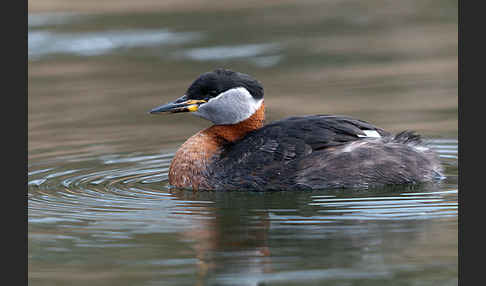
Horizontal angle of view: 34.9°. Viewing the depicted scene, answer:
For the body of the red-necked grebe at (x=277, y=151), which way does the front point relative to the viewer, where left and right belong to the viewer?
facing to the left of the viewer
